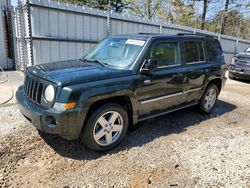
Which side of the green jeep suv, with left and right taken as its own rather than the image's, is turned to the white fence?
right

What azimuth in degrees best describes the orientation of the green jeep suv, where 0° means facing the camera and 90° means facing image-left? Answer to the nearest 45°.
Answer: approximately 45°

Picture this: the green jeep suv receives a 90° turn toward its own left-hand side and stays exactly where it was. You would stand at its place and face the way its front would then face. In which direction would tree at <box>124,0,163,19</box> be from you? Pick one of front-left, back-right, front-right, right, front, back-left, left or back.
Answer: back-left
